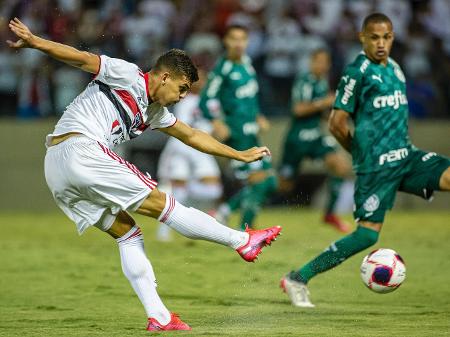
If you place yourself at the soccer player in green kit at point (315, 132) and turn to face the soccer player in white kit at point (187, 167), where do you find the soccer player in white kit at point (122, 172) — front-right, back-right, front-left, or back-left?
front-left

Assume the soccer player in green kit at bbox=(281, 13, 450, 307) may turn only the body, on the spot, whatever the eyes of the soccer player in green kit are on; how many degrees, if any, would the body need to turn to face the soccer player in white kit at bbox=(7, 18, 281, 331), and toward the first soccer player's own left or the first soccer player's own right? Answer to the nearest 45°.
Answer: approximately 90° to the first soccer player's own right

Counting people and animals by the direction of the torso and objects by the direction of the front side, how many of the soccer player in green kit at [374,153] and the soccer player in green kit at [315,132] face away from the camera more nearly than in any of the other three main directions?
0

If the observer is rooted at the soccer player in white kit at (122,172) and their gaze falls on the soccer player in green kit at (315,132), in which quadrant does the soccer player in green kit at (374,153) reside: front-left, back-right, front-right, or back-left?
front-right

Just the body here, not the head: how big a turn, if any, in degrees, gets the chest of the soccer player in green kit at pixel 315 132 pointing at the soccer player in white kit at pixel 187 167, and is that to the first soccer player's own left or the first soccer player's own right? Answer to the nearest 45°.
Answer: approximately 90° to the first soccer player's own right
